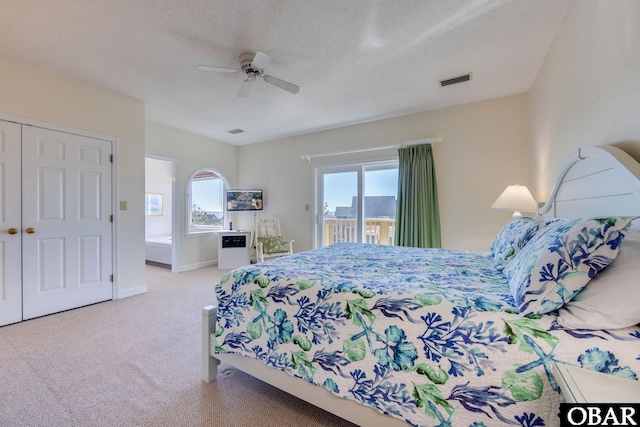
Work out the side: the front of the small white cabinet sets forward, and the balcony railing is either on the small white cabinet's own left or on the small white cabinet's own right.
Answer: on the small white cabinet's own left

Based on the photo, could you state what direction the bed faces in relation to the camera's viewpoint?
facing to the left of the viewer

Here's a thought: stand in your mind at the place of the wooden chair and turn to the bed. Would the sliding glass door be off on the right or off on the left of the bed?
left

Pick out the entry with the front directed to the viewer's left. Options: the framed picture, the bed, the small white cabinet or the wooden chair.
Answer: the bed
